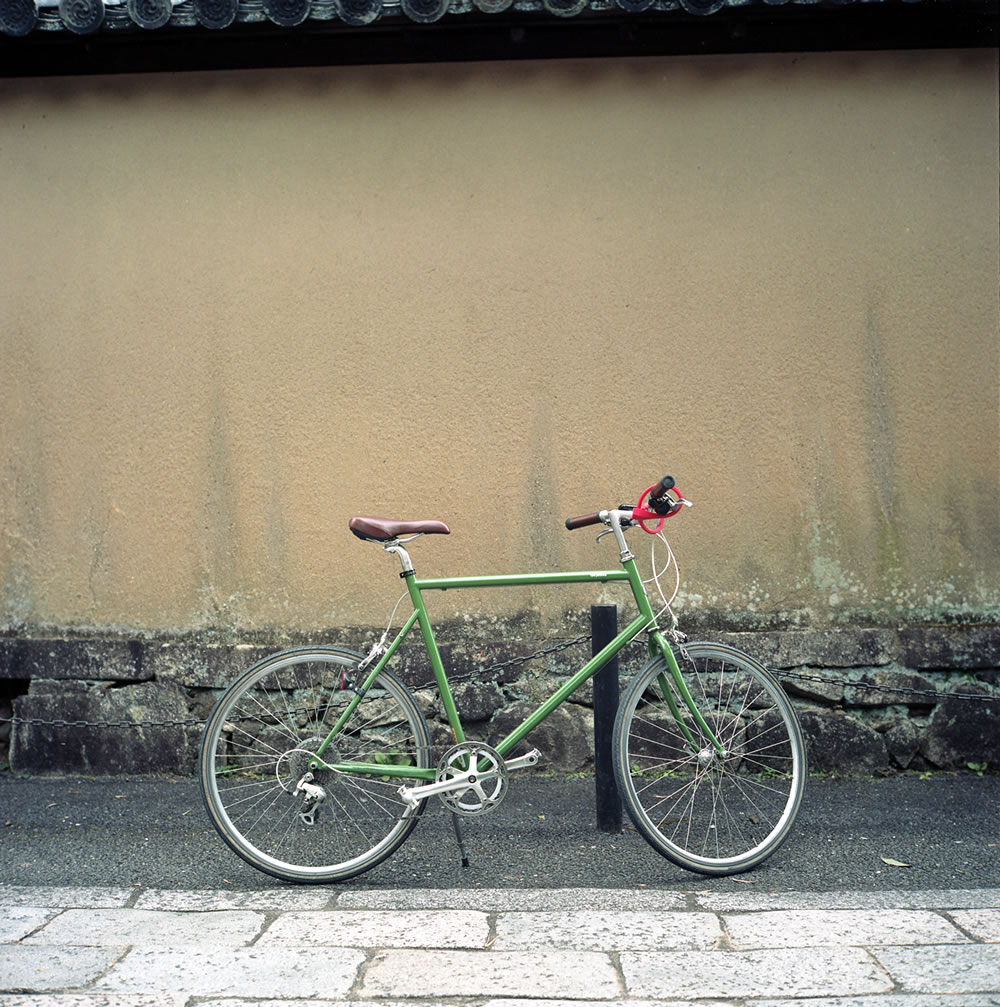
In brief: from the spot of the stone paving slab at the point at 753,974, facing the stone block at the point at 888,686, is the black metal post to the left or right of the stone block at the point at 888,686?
left

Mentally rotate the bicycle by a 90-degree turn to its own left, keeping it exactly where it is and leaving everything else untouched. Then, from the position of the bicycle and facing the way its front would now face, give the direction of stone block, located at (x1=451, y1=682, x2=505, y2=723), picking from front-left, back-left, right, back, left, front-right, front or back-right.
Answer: front

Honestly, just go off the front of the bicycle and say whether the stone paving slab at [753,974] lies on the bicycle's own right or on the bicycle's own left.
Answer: on the bicycle's own right

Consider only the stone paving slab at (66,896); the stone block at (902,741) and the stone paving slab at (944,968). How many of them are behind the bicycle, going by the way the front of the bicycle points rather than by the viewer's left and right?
1

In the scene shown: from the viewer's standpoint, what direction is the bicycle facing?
to the viewer's right

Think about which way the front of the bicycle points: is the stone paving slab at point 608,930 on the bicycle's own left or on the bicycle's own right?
on the bicycle's own right

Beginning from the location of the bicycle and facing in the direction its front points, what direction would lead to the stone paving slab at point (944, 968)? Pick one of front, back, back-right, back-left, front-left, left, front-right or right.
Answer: front-right

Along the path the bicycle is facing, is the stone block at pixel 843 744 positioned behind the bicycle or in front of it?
in front

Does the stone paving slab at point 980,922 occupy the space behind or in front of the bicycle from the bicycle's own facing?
in front

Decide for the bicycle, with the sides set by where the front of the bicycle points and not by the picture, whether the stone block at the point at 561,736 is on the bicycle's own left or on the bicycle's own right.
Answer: on the bicycle's own left

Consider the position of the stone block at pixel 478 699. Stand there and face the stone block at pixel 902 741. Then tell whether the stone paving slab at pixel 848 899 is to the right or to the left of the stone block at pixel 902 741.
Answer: right

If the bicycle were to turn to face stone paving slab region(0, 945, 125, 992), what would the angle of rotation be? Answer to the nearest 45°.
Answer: approximately 135° to its right

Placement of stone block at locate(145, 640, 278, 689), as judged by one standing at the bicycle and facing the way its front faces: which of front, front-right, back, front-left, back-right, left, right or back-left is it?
back-left

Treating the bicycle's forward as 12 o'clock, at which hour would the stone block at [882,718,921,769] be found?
The stone block is roughly at 11 o'clock from the bicycle.
